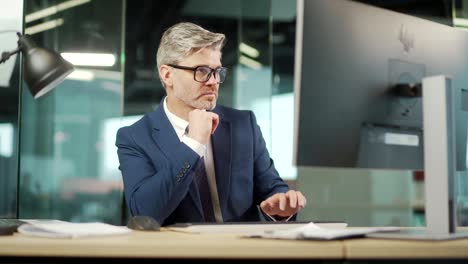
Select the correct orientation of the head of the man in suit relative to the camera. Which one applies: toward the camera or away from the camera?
toward the camera

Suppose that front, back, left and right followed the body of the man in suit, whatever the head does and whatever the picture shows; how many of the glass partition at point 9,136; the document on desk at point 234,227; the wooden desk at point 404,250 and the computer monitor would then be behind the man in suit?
1

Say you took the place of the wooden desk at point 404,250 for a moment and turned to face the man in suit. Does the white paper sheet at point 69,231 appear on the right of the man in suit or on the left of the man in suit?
left

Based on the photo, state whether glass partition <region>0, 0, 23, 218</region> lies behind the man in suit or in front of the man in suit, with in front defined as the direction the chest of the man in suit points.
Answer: behind

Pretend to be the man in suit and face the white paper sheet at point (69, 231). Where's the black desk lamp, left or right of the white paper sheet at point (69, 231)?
right

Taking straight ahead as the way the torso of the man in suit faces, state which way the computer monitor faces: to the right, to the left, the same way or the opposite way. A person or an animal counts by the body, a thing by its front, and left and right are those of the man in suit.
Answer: the opposite way

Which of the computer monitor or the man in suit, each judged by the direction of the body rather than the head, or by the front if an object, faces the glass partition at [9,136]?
the computer monitor

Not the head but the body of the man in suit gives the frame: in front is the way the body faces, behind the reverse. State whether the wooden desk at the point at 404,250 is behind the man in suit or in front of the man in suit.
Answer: in front

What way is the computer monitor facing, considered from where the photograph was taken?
facing away from the viewer and to the left of the viewer

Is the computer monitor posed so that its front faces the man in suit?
yes

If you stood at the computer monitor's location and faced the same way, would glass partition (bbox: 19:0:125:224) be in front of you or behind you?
in front

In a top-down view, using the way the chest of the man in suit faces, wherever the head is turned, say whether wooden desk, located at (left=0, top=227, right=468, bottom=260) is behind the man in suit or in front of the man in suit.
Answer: in front

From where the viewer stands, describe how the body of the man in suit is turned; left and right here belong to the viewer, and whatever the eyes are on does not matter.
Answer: facing the viewer and to the right of the viewer

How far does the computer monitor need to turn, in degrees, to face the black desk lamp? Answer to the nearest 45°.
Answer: approximately 45° to its left
